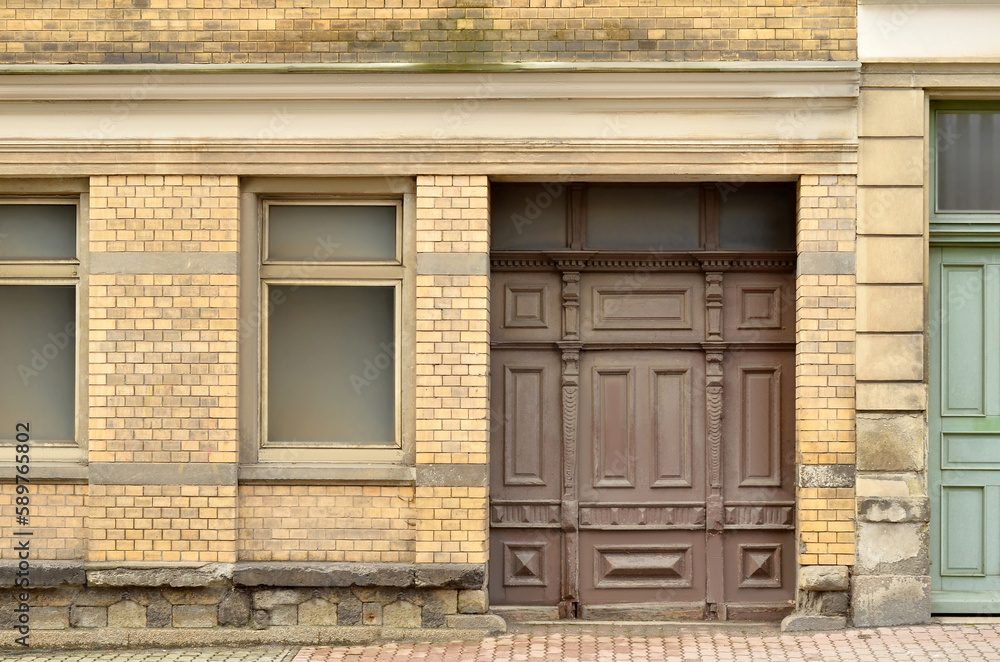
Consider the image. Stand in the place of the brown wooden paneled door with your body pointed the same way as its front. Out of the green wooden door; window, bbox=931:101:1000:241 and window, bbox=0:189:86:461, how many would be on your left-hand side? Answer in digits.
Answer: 2

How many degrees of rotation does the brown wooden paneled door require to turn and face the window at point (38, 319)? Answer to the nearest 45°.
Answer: approximately 90° to its right

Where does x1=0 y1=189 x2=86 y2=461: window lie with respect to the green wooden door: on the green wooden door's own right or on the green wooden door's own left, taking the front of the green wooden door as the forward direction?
on the green wooden door's own right

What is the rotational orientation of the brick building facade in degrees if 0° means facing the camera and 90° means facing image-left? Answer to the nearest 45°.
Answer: approximately 0°

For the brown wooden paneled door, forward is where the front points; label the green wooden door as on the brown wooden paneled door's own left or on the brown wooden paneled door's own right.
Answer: on the brown wooden paneled door's own left

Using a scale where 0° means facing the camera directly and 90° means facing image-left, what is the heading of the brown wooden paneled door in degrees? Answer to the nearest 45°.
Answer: approximately 0°
